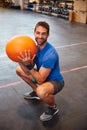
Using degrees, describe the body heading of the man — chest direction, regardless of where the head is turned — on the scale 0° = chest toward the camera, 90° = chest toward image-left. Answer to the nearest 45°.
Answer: approximately 45°
